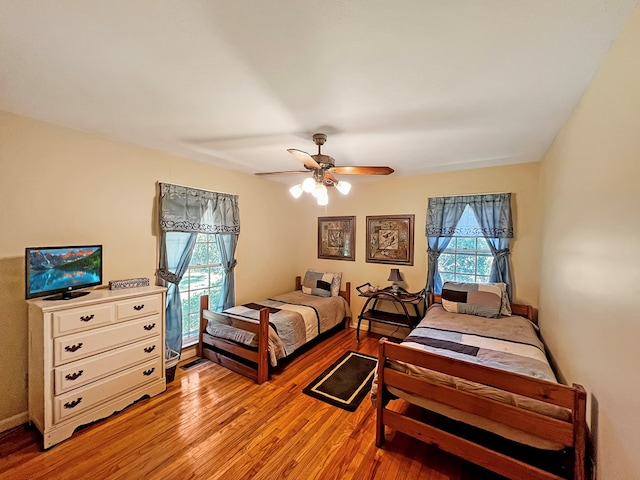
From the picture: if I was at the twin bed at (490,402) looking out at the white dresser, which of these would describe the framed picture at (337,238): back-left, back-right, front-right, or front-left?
front-right

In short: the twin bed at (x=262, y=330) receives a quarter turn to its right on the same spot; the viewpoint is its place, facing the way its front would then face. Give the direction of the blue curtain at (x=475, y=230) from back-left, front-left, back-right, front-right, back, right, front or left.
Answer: back-right

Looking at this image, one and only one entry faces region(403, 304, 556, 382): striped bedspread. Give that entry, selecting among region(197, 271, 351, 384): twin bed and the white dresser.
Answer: the white dresser

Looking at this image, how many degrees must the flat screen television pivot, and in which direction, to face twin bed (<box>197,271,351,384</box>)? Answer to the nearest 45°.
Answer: approximately 45° to its left

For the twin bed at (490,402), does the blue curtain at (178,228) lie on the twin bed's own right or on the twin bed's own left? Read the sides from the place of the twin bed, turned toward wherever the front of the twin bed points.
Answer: on the twin bed's own right

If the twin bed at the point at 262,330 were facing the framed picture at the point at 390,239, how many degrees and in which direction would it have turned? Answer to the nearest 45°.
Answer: approximately 135° to its left

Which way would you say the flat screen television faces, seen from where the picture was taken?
facing the viewer and to the right of the viewer

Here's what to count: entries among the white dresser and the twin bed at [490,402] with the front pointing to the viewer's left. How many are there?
0

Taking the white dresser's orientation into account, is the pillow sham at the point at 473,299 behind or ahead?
ahead

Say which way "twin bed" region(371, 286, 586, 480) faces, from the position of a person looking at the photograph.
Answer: facing the viewer

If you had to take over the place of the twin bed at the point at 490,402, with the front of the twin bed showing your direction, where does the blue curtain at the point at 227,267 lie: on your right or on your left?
on your right
